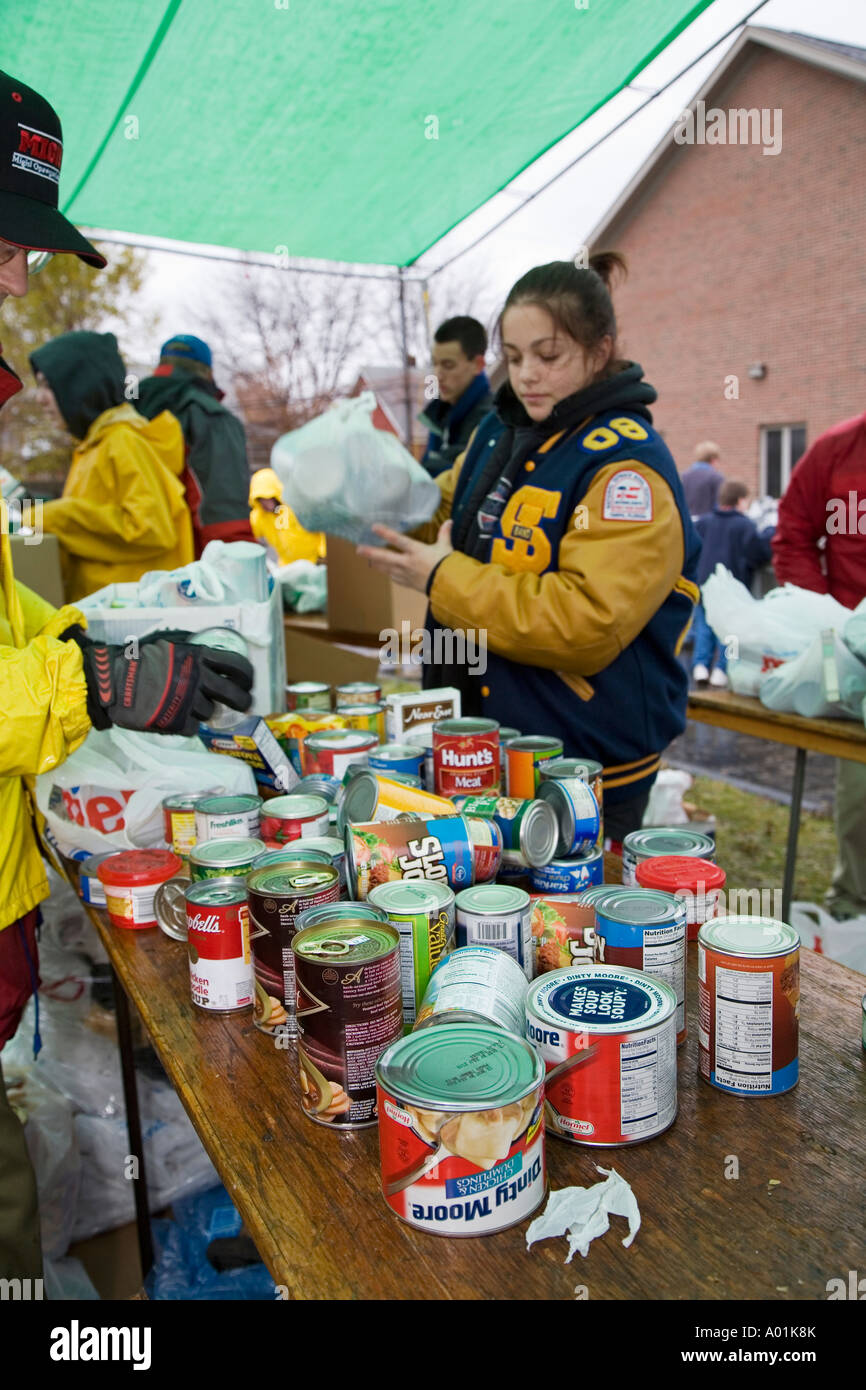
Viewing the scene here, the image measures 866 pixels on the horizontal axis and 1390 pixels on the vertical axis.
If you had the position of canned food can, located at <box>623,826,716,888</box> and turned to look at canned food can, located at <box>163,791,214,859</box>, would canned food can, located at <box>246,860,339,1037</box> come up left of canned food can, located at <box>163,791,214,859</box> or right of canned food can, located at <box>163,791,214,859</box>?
left

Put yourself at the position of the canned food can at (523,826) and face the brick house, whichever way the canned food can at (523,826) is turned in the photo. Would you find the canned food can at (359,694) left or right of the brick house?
left
